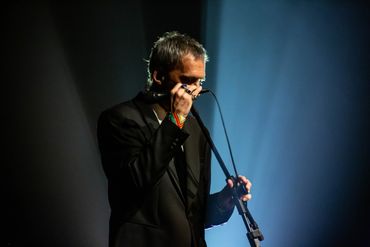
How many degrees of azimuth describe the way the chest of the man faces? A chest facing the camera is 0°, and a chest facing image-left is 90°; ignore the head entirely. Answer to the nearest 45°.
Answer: approximately 315°
